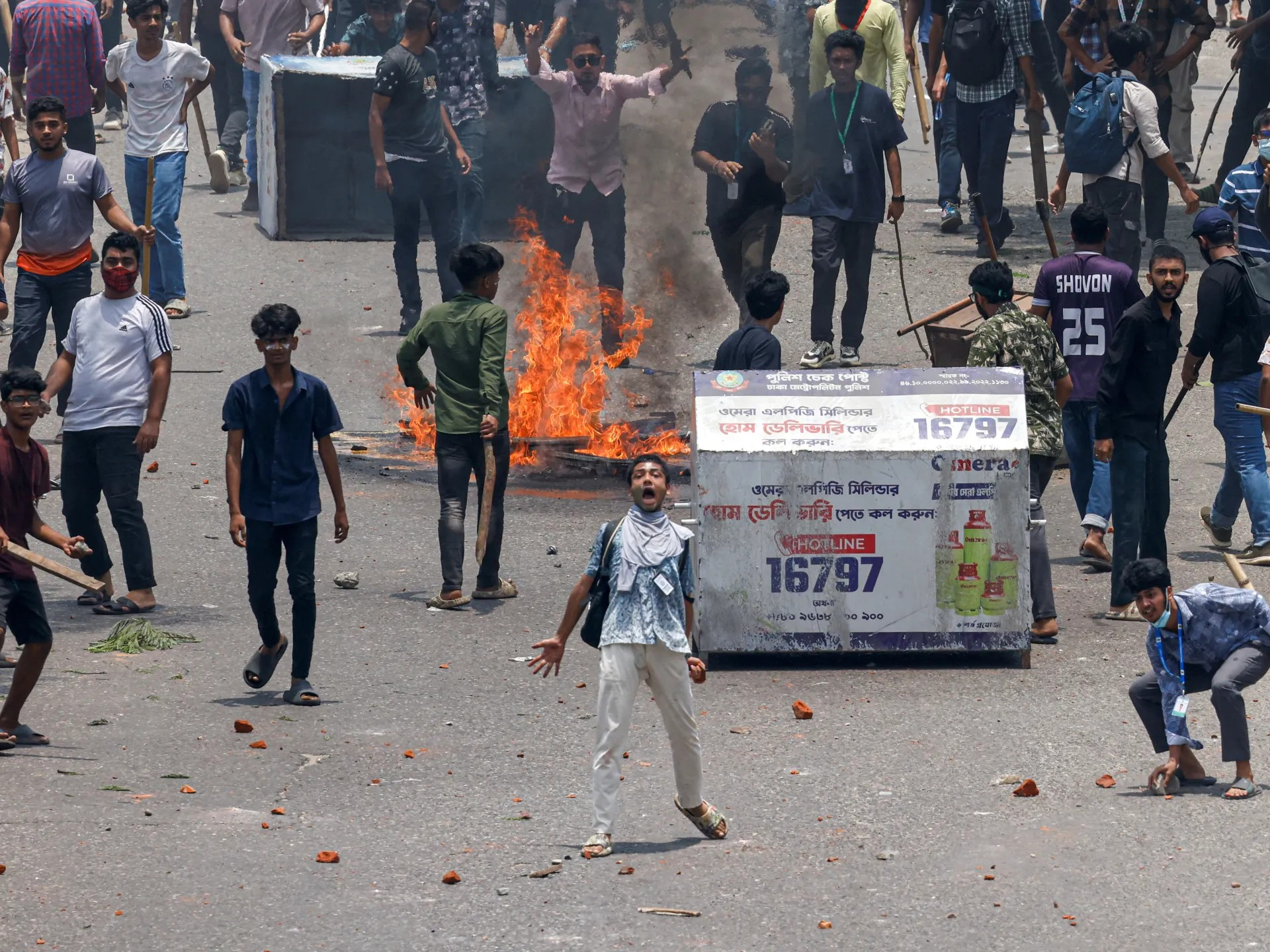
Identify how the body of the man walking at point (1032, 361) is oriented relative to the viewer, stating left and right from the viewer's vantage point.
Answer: facing away from the viewer and to the left of the viewer

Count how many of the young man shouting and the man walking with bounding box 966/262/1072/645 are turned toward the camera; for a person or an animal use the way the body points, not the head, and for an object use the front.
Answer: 1

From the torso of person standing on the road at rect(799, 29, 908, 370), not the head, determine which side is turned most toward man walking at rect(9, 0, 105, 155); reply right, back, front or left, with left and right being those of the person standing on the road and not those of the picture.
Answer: right

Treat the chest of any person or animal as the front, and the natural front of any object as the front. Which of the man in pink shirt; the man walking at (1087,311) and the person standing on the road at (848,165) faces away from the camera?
the man walking

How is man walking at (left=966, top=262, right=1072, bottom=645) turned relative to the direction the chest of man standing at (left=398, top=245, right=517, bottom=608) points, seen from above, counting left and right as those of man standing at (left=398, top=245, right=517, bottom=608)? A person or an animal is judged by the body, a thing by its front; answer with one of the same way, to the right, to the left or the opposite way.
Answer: to the left

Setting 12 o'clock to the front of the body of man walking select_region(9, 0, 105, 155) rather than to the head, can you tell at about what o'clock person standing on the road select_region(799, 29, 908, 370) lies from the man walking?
The person standing on the road is roughly at 4 o'clock from the man walking.

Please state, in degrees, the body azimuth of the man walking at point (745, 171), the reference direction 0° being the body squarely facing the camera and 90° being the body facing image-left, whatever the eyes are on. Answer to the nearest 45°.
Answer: approximately 0°

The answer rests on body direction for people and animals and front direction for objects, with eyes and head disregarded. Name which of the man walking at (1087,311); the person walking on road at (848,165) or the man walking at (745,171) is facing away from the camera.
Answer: the man walking at (1087,311)
